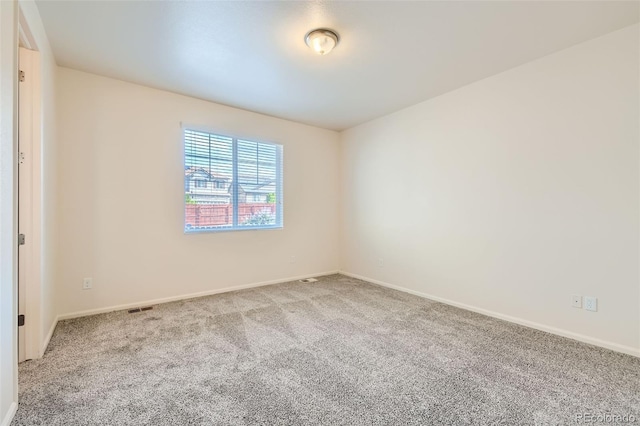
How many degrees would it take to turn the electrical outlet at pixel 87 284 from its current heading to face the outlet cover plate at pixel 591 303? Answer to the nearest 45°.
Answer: approximately 45° to its left

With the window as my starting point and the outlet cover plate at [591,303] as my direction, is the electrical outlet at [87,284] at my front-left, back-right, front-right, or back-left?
back-right

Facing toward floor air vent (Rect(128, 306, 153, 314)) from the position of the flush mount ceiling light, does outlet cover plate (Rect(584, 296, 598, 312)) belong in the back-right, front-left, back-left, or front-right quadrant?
back-right

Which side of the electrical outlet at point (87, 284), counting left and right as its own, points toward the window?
left

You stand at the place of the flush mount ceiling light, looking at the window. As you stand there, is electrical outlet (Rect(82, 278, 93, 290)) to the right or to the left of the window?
left

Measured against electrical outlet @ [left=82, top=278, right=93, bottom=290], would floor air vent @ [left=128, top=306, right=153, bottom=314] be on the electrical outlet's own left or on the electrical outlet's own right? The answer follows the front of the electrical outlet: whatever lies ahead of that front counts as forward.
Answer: on the electrical outlet's own left

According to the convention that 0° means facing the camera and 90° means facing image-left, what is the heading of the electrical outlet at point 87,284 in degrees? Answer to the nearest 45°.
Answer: approximately 0°

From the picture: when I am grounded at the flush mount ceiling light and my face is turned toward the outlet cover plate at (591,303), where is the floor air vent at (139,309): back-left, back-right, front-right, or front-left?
back-left
